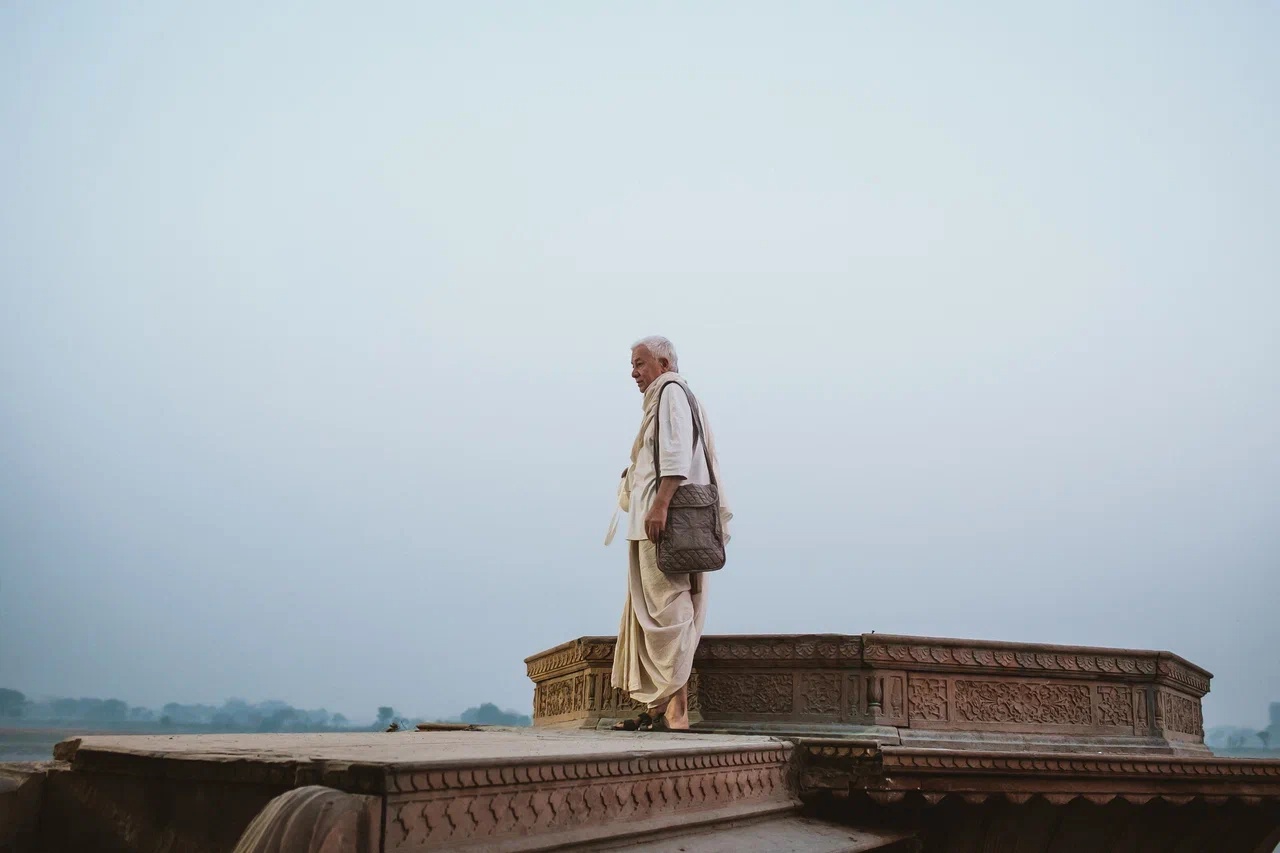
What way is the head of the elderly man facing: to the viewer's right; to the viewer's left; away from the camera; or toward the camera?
to the viewer's left

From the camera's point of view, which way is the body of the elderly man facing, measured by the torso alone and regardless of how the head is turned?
to the viewer's left
